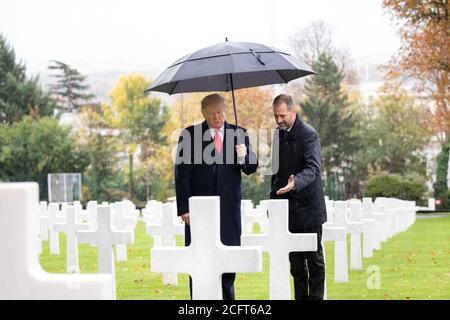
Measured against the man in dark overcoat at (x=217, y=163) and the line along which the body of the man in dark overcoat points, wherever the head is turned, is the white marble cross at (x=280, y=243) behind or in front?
in front

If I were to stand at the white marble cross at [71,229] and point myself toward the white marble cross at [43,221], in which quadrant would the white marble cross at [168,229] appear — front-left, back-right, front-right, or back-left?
back-right

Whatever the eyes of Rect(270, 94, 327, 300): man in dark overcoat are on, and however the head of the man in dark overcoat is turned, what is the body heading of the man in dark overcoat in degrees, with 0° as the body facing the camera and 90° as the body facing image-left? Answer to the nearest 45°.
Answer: approximately 45°

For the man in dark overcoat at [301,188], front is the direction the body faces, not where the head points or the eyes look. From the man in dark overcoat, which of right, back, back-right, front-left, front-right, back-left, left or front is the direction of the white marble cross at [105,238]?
front-right

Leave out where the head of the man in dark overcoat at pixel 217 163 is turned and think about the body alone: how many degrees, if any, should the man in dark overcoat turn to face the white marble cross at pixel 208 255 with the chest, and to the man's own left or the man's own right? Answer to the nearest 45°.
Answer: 0° — they already face it

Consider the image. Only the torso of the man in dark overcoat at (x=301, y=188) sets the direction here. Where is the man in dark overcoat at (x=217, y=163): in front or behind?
in front

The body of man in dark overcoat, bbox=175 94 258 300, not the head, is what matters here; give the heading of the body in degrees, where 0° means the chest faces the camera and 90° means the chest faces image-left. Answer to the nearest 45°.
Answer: approximately 0°

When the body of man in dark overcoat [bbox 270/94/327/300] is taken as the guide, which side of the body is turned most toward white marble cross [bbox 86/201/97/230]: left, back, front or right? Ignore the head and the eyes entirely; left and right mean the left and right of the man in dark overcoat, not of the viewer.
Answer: right
